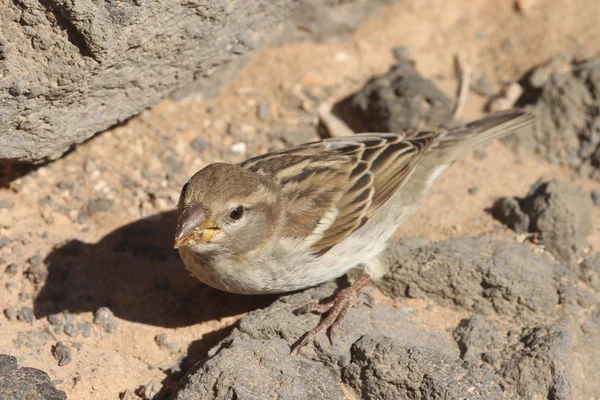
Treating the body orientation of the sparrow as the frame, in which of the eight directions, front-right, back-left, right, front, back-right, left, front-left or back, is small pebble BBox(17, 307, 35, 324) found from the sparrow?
front-right

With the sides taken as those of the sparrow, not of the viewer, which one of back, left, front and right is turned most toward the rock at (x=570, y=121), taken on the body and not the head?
back

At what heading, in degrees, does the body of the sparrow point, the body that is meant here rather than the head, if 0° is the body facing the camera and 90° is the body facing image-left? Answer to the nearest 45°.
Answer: approximately 45°

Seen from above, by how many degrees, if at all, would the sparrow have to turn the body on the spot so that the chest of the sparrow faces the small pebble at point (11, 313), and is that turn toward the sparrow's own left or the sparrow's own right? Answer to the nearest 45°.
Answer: approximately 45° to the sparrow's own right

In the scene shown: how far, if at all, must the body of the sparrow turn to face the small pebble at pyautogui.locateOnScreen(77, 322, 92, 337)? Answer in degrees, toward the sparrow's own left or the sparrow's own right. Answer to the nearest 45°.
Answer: approximately 45° to the sparrow's own right

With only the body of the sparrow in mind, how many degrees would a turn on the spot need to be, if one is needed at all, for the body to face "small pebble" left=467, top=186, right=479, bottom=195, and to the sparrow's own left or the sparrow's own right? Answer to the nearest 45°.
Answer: approximately 180°

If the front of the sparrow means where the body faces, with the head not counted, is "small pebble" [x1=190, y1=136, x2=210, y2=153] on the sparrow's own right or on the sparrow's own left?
on the sparrow's own right

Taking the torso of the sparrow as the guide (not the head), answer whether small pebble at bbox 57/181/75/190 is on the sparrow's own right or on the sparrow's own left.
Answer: on the sparrow's own right

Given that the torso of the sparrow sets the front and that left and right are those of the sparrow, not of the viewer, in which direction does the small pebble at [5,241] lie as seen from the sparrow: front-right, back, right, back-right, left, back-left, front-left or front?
front-right

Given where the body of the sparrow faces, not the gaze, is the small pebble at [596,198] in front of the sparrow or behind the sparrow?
behind

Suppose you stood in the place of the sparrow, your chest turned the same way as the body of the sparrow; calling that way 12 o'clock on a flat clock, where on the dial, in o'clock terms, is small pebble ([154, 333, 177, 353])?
The small pebble is roughly at 1 o'clock from the sparrow.

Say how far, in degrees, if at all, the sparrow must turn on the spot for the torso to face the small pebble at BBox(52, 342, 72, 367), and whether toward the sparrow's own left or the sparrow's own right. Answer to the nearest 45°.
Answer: approximately 45° to the sparrow's own right

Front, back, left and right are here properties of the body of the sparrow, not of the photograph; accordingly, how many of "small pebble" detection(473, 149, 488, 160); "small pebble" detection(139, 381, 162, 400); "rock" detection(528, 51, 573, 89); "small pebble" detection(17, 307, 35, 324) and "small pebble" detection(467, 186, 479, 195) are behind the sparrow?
3
